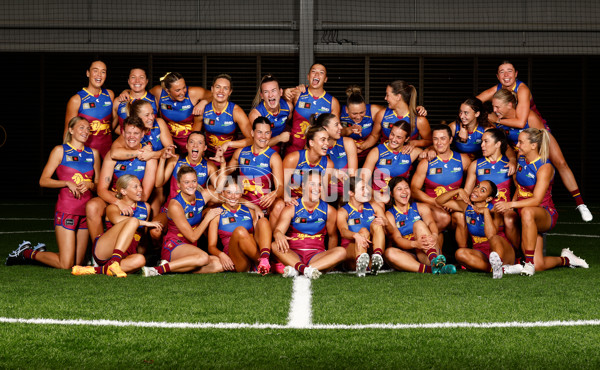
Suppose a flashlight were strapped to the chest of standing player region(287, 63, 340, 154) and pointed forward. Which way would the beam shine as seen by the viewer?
toward the camera

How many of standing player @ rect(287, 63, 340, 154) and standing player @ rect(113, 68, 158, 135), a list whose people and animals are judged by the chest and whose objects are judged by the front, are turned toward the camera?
2

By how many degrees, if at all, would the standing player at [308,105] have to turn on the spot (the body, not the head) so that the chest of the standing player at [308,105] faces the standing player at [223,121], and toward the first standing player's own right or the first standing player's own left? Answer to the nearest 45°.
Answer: approximately 90° to the first standing player's own right

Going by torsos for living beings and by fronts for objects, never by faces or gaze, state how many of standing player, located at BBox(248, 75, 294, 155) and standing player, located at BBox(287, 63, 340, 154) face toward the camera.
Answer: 2

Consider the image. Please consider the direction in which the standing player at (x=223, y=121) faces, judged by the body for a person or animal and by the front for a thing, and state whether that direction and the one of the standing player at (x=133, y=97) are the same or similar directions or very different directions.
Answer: same or similar directions

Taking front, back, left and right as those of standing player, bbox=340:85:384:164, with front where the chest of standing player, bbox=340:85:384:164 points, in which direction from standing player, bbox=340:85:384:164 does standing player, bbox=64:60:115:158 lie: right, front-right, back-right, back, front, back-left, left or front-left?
right

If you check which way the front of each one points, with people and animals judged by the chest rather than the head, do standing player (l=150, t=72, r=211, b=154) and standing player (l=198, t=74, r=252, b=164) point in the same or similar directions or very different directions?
same or similar directions

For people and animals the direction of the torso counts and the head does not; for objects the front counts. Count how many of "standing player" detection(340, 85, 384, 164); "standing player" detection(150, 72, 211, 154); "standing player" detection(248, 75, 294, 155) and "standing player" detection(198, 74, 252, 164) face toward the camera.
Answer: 4

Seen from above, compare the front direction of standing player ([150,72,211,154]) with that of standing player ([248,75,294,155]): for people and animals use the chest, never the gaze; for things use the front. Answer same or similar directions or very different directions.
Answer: same or similar directions

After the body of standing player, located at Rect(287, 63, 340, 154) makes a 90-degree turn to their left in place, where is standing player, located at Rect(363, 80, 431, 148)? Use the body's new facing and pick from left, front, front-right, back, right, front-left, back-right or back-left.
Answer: front

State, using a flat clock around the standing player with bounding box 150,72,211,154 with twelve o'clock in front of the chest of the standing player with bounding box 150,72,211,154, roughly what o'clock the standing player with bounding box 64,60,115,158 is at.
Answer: the standing player with bounding box 64,60,115,158 is roughly at 3 o'clock from the standing player with bounding box 150,72,211,154.

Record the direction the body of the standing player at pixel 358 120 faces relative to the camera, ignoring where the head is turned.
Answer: toward the camera

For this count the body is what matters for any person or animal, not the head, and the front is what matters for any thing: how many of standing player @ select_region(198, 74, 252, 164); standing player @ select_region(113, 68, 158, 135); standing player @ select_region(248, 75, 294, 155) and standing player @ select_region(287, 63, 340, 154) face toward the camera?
4

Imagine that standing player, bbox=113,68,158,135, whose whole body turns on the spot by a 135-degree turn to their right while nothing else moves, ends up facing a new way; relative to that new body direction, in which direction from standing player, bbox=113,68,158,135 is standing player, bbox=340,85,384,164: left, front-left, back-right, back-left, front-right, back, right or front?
back-right
